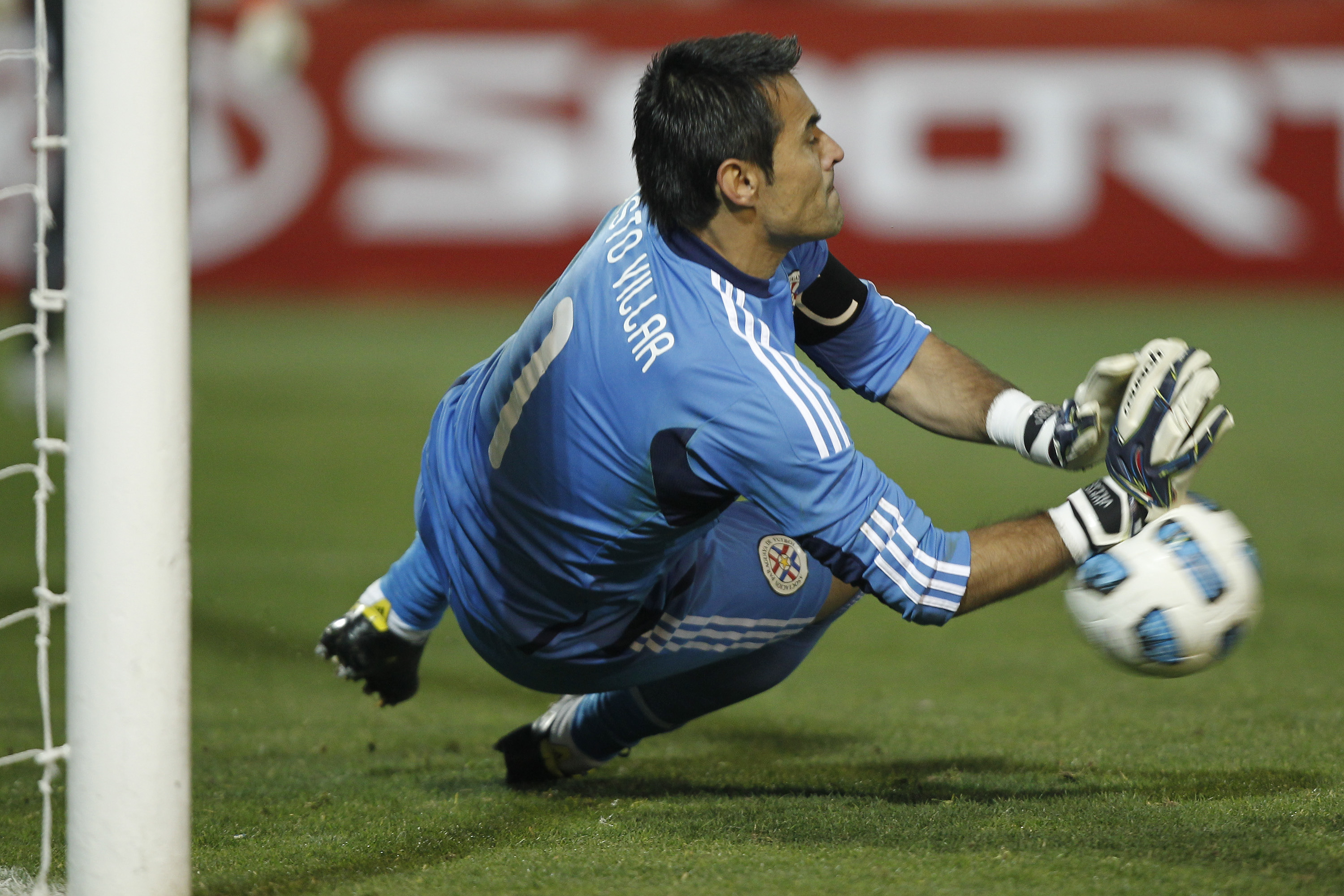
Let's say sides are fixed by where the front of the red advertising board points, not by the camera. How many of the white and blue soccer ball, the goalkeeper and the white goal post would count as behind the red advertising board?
0

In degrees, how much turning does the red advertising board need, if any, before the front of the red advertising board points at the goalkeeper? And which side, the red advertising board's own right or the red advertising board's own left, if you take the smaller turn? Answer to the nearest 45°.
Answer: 0° — it already faces them

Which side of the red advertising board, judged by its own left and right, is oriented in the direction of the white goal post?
front

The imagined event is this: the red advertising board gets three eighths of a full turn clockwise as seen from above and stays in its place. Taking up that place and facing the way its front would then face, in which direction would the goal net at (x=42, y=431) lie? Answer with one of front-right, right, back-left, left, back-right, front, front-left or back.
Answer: back-left

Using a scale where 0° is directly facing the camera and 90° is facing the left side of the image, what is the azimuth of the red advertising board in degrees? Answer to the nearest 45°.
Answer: approximately 0°

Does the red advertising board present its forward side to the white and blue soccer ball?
yes
